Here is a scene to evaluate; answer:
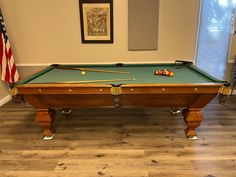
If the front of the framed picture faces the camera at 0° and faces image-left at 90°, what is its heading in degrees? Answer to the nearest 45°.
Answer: approximately 0°

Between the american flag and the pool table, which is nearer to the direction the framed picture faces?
the pool table

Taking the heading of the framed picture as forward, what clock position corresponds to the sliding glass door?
The sliding glass door is roughly at 9 o'clock from the framed picture.

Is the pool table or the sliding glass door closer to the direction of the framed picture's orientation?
the pool table

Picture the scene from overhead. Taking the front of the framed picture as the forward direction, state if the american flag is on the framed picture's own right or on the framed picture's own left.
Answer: on the framed picture's own right

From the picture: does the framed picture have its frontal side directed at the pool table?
yes

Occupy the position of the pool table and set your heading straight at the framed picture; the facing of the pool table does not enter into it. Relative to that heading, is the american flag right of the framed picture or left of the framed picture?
left
